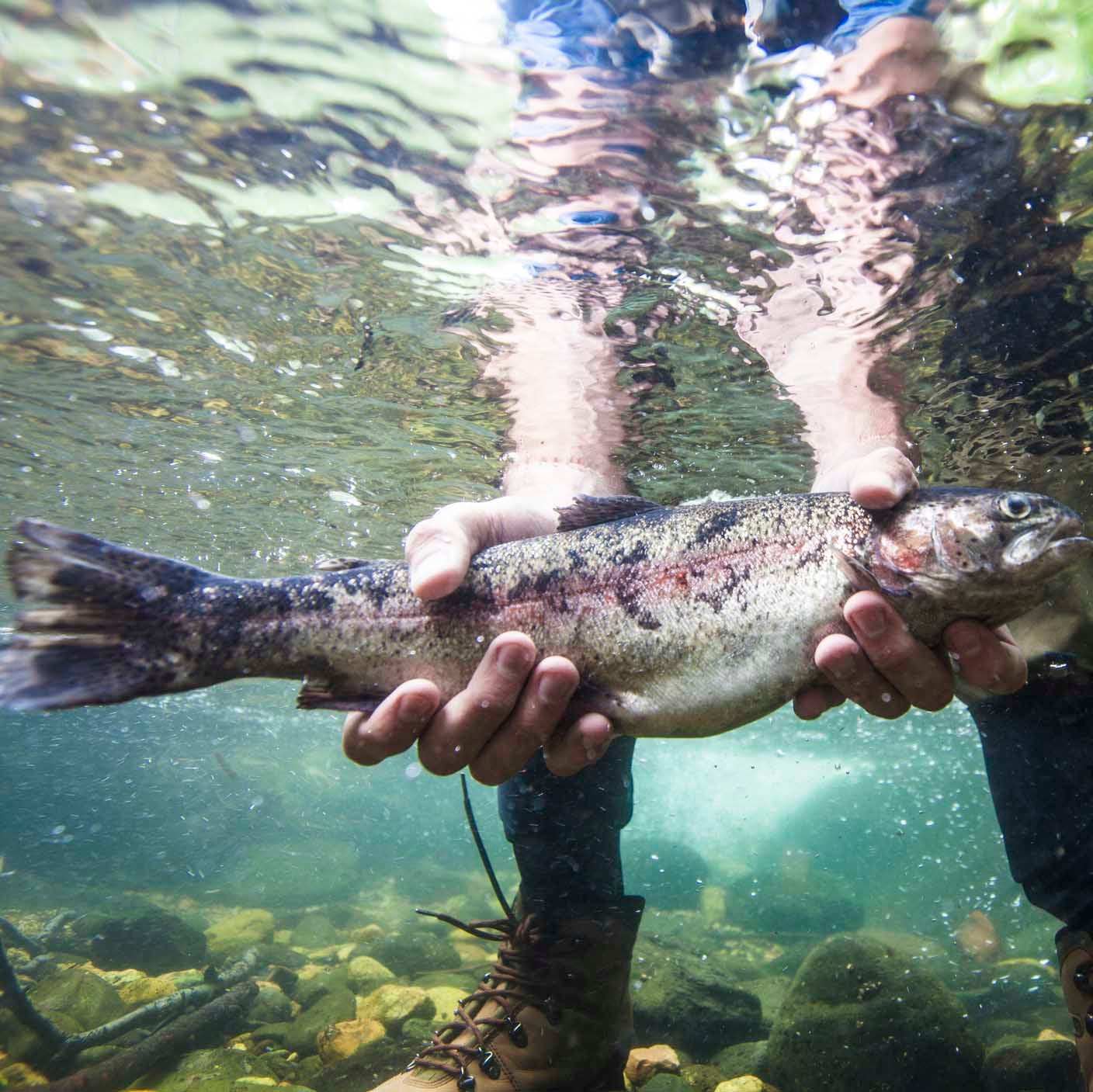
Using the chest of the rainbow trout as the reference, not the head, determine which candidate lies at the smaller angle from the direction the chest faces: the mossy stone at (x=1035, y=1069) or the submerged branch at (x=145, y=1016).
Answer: the mossy stone

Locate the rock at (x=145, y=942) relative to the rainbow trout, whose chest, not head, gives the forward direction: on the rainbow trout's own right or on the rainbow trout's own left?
on the rainbow trout's own left

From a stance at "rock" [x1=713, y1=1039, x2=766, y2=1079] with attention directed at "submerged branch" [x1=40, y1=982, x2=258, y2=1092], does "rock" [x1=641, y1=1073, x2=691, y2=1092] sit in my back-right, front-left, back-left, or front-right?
front-left

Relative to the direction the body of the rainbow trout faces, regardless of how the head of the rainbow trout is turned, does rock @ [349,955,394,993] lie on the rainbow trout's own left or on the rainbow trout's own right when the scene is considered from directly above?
on the rainbow trout's own left

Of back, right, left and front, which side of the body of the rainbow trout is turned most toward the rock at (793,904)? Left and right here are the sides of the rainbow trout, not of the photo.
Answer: left

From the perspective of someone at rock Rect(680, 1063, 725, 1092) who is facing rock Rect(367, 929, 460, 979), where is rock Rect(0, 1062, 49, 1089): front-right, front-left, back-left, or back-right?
front-left

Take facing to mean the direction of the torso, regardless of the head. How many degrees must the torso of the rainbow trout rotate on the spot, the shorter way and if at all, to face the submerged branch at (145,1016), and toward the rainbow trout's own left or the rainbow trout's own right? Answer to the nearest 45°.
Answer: approximately 135° to the rainbow trout's own left

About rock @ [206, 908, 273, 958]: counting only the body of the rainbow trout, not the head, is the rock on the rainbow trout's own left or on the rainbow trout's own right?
on the rainbow trout's own left

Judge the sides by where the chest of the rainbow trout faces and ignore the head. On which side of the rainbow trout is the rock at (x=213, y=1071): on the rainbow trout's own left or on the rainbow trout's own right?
on the rainbow trout's own left

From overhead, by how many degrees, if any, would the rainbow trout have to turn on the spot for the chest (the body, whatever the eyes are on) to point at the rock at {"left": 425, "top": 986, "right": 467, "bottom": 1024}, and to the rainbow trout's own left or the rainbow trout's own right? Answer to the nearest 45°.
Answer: approximately 90° to the rainbow trout's own left

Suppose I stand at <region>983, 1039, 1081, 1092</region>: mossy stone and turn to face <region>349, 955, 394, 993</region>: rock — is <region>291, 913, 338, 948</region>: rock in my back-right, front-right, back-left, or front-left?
front-right

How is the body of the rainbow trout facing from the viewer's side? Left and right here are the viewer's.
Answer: facing to the right of the viewer

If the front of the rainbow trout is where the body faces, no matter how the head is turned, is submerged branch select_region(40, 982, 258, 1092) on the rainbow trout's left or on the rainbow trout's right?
on the rainbow trout's left
